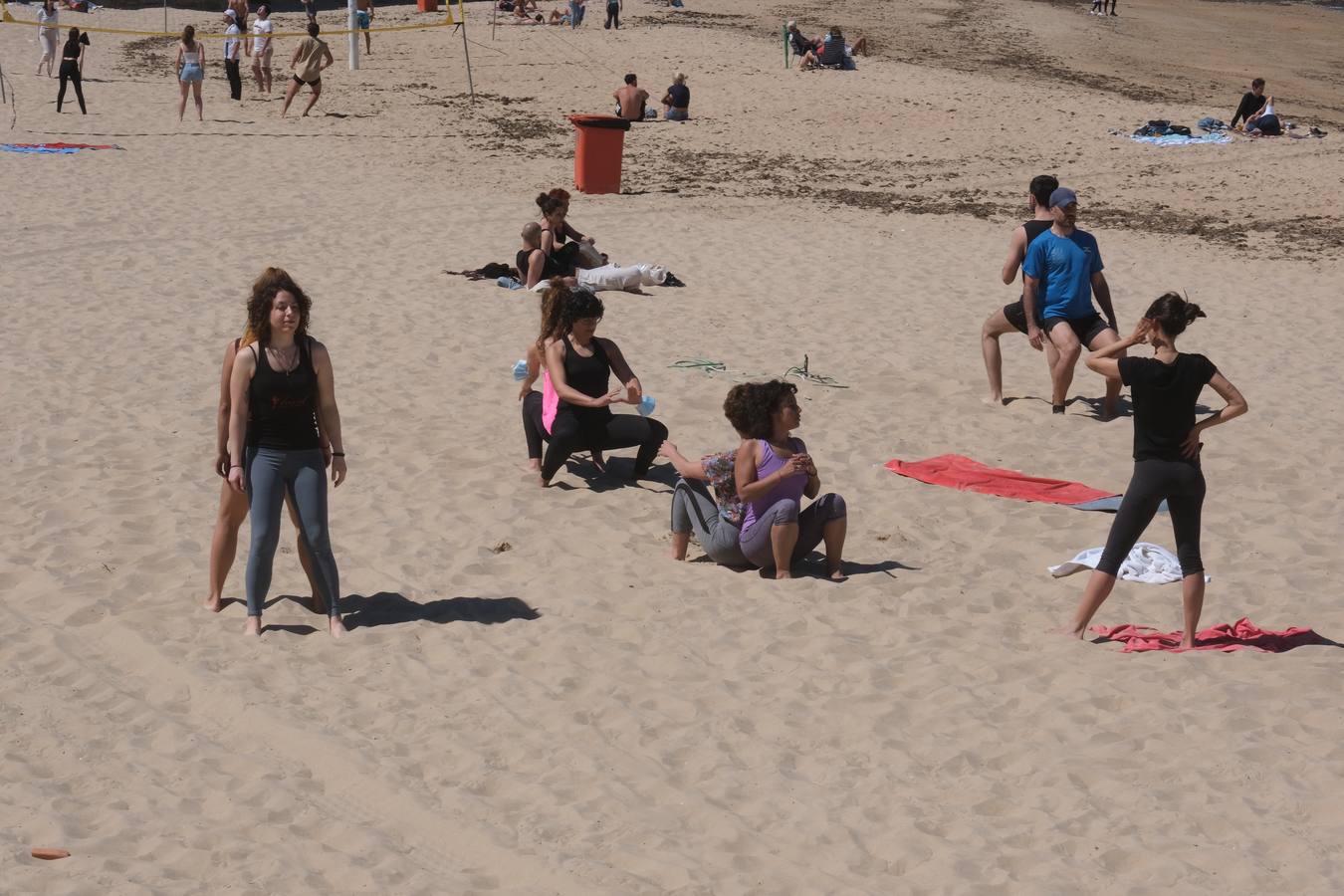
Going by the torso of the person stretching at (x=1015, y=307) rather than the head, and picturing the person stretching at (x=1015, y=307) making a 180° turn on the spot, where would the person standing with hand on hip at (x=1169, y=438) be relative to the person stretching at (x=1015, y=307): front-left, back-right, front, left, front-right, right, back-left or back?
front-right

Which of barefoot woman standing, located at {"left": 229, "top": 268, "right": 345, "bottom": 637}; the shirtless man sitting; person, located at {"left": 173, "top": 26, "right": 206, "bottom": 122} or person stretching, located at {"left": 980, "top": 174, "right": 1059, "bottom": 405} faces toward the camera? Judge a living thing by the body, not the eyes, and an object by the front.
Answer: the barefoot woman standing

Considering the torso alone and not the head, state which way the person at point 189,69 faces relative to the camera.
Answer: away from the camera

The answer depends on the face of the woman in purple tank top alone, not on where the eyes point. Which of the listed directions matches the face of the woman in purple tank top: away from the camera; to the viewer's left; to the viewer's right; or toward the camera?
to the viewer's right

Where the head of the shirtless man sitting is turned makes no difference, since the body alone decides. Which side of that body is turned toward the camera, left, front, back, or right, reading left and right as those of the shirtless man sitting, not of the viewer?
back

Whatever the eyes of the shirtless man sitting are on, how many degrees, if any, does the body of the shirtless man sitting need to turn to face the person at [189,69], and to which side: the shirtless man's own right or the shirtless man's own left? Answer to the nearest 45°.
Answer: approximately 90° to the shirtless man's own left

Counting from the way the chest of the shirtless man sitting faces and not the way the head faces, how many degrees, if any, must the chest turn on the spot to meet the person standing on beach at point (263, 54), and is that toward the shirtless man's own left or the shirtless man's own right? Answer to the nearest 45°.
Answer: approximately 45° to the shirtless man's own left

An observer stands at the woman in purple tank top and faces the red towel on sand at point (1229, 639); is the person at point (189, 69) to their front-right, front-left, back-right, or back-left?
back-left

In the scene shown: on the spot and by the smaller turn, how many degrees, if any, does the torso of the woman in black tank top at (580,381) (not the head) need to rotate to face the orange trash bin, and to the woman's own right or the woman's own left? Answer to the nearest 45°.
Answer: approximately 135° to the woman's own left

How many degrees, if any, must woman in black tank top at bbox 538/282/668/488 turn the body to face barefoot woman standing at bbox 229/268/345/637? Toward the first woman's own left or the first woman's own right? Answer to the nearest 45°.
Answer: approximately 90° to the first woman's own right

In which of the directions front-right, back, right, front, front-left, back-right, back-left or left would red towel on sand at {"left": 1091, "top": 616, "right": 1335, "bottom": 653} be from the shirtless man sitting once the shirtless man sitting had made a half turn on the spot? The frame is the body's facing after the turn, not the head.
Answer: front

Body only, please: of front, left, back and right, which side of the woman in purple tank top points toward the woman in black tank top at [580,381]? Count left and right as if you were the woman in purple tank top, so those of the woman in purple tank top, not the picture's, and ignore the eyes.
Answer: back
